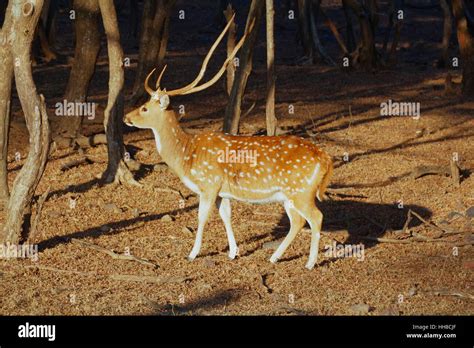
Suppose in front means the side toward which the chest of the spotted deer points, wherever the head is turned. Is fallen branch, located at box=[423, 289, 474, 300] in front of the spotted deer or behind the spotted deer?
behind

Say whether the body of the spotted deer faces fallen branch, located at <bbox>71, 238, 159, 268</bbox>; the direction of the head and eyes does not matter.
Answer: yes

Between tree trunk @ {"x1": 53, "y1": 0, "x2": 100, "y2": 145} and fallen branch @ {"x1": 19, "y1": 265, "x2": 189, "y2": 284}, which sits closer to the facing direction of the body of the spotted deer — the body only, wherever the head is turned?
the fallen branch

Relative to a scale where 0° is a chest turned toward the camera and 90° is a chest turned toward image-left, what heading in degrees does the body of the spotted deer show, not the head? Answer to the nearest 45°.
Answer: approximately 90°

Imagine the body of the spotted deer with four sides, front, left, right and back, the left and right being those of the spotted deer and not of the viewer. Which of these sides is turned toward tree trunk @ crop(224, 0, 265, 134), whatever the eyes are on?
right

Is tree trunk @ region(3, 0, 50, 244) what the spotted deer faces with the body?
yes

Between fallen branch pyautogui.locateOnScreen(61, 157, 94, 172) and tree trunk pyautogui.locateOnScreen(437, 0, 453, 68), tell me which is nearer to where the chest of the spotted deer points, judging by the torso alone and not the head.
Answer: the fallen branch

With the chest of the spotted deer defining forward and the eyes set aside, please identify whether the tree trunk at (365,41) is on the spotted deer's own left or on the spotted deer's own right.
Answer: on the spotted deer's own right

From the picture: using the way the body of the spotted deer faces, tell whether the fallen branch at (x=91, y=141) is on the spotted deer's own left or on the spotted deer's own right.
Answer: on the spotted deer's own right

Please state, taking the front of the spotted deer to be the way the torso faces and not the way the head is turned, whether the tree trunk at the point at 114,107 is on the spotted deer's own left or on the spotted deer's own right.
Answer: on the spotted deer's own right

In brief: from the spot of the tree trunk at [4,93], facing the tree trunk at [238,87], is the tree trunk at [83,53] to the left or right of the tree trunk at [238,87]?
left

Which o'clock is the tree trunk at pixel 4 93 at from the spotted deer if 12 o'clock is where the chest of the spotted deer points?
The tree trunk is roughly at 1 o'clock from the spotted deer.

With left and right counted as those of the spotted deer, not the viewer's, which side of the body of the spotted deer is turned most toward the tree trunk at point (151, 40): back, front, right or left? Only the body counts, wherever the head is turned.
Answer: right
